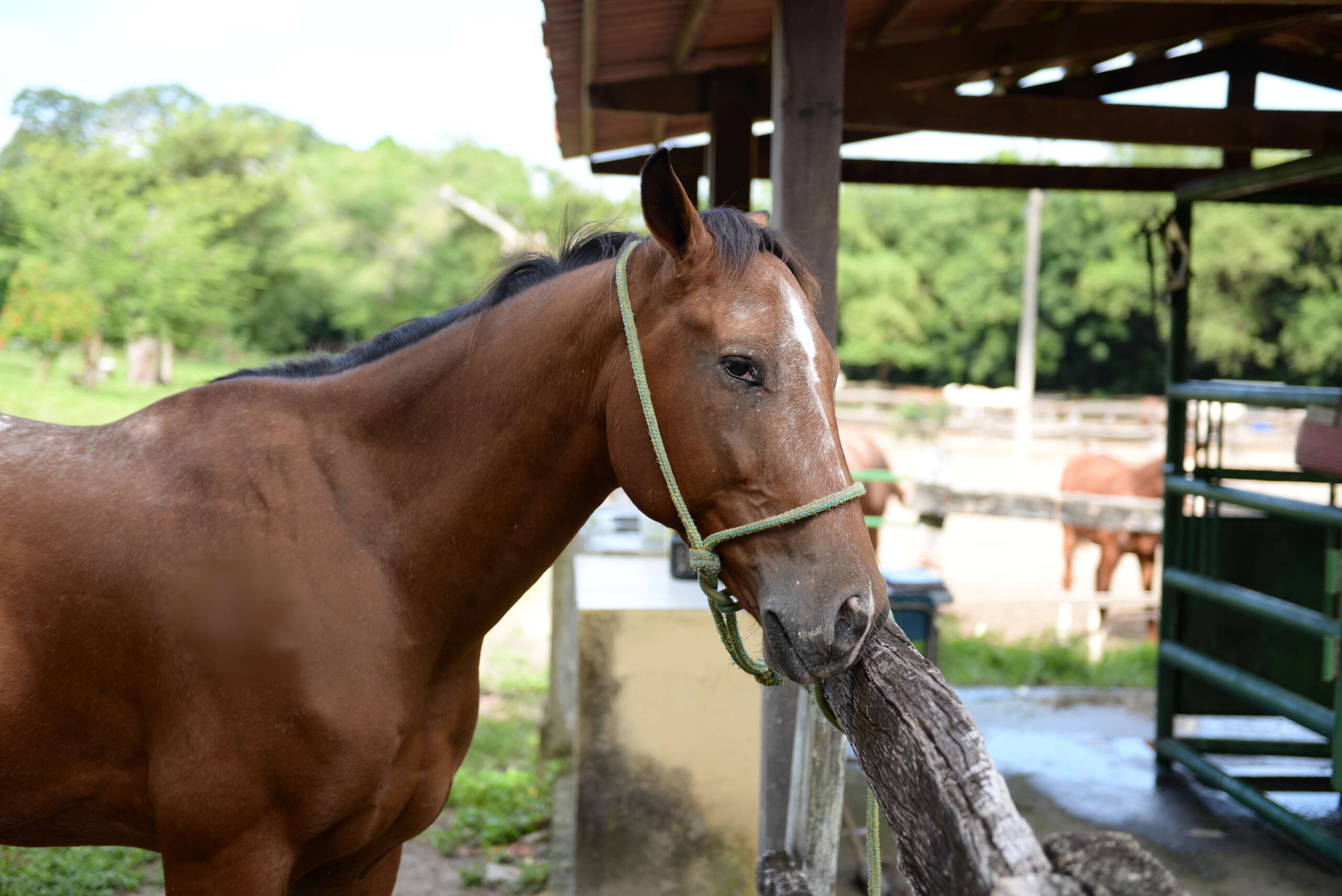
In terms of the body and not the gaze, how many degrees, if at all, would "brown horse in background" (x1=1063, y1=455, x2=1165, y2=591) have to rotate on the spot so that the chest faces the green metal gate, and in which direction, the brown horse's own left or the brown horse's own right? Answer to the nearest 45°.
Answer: approximately 90° to the brown horse's own right

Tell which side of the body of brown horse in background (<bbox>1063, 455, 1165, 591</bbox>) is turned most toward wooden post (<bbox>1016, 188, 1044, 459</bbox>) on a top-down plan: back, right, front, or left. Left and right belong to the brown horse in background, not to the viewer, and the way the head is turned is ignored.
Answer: left

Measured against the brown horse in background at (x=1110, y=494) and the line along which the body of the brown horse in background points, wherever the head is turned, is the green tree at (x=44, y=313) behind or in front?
behind

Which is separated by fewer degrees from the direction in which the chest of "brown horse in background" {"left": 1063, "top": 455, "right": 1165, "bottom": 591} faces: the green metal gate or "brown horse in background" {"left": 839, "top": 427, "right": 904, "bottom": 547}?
the green metal gate

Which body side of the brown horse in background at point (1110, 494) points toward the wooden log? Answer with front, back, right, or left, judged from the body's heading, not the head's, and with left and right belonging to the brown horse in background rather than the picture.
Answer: right

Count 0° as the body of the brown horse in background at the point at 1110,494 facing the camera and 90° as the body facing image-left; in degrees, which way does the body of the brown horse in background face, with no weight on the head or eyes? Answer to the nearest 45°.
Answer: approximately 270°

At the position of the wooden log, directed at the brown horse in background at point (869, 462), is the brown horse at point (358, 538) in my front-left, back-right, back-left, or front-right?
front-left

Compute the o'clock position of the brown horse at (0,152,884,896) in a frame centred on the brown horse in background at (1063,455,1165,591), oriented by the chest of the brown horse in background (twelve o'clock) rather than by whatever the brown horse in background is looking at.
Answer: The brown horse is roughly at 3 o'clock from the brown horse in background.

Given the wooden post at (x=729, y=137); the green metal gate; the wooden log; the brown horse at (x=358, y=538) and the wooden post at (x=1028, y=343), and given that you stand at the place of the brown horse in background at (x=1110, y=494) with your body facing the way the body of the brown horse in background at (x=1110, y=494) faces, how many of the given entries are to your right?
4

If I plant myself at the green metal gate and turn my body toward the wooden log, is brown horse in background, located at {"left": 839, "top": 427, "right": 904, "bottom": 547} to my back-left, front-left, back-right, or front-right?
back-right

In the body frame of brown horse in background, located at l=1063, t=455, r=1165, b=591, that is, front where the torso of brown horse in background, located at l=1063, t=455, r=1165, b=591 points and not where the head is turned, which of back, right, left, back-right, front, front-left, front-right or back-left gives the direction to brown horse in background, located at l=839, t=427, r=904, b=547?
back-right

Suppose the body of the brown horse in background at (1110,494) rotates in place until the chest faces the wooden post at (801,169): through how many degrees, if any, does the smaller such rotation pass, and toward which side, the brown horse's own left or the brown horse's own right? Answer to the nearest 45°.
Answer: approximately 90° to the brown horse's own right
